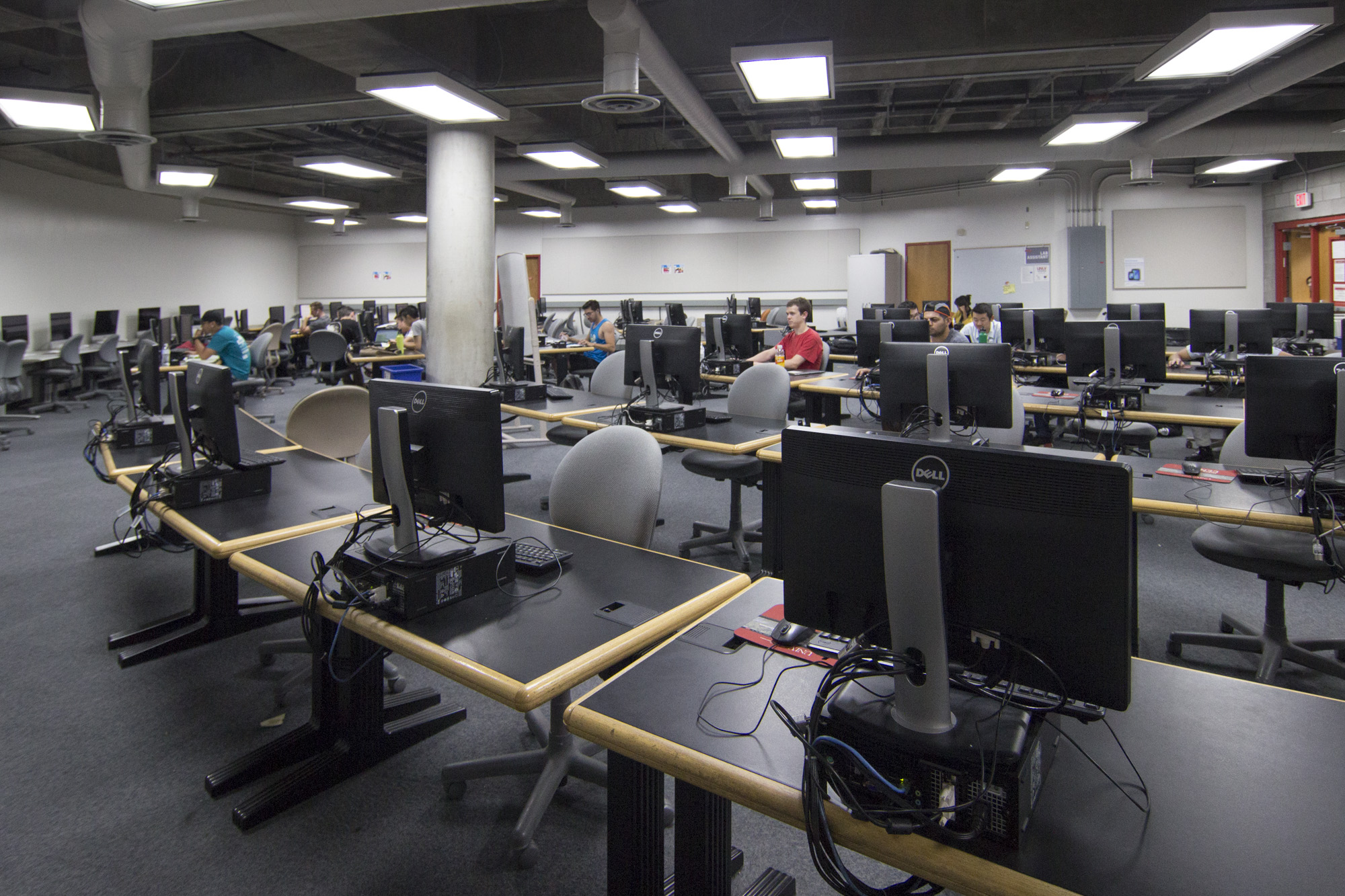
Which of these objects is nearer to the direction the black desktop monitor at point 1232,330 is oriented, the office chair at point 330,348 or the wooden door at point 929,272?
the wooden door

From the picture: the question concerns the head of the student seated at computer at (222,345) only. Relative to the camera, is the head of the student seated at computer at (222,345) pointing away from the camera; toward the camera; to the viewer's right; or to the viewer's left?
to the viewer's left

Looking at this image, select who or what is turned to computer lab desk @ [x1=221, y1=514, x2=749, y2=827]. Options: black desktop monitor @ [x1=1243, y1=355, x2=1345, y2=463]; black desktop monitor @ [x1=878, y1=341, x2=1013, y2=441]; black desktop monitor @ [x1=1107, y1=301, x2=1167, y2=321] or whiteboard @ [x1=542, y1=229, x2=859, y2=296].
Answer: the whiteboard

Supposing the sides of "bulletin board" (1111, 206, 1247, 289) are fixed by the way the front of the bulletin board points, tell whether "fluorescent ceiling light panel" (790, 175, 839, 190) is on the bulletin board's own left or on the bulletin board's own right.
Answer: on the bulletin board's own right

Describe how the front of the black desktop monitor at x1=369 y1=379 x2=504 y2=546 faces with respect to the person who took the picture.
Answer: facing away from the viewer and to the right of the viewer

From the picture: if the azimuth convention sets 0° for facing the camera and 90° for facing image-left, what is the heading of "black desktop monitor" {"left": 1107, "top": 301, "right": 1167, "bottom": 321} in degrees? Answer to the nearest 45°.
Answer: approximately 180°

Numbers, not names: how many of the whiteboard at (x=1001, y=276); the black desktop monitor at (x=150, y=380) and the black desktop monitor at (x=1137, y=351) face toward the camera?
1

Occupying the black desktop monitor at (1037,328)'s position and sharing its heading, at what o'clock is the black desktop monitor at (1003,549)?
the black desktop monitor at (1003,549) is roughly at 6 o'clock from the black desktop monitor at (1037,328).

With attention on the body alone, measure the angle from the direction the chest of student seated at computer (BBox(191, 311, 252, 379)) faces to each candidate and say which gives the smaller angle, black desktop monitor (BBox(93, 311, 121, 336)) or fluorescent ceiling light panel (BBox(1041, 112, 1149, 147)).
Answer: the black desktop monitor

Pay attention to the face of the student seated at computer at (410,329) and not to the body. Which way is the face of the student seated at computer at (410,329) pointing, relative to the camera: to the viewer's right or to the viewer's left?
to the viewer's left

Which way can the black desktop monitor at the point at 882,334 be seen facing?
away from the camera
